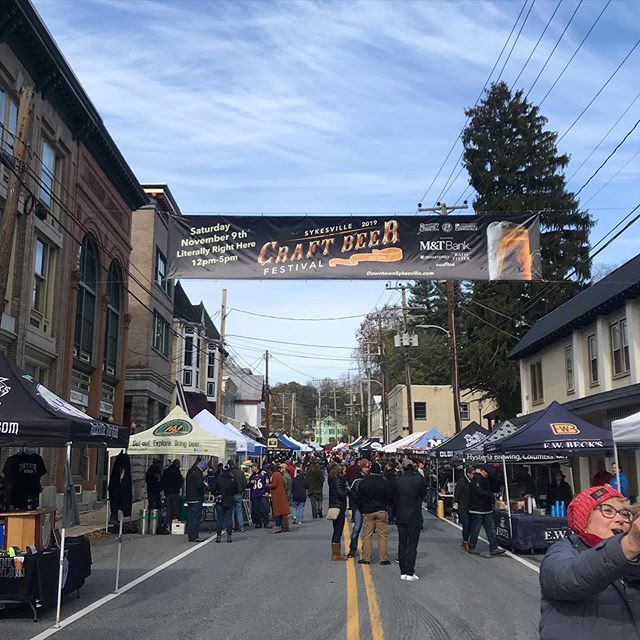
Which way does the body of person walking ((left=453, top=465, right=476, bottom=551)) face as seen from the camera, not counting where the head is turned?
to the viewer's right

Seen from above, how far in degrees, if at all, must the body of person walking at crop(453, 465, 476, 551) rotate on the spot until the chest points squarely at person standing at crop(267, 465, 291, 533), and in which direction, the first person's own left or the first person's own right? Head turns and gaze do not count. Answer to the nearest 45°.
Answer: approximately 135° to the first person's own left

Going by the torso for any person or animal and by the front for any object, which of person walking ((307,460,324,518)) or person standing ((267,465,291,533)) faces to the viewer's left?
person standing ((267,465,291,533))

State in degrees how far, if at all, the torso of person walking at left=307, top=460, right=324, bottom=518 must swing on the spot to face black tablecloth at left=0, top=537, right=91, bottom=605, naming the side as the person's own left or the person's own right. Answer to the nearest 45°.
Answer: approximately 180°

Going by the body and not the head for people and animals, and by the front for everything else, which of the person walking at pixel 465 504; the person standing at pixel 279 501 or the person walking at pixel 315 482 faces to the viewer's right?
the person walking at pixel 465 504

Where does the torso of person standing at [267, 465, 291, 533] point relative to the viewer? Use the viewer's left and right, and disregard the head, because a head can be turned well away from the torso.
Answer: facing to the left of the viewer

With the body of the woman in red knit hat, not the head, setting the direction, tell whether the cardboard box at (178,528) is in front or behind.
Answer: behind

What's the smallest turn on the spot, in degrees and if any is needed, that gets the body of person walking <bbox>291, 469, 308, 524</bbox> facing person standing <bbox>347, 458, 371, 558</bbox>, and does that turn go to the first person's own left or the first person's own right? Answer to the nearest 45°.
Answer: approximately 180°

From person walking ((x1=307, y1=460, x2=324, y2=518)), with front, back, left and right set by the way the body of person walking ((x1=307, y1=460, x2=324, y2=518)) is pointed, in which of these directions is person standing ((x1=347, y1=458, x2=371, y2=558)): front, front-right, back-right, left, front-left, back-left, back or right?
back

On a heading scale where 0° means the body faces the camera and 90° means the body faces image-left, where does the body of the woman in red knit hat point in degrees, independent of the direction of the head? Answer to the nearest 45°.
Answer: approximately 315°

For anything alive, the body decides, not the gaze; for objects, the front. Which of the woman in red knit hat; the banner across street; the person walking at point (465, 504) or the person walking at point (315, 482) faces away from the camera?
the person walking at point (315, 482)

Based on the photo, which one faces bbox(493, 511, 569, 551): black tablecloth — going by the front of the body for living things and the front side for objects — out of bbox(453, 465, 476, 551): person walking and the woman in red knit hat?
the person walking

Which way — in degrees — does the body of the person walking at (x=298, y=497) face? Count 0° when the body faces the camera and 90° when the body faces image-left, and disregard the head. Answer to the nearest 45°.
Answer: approximately 180°
